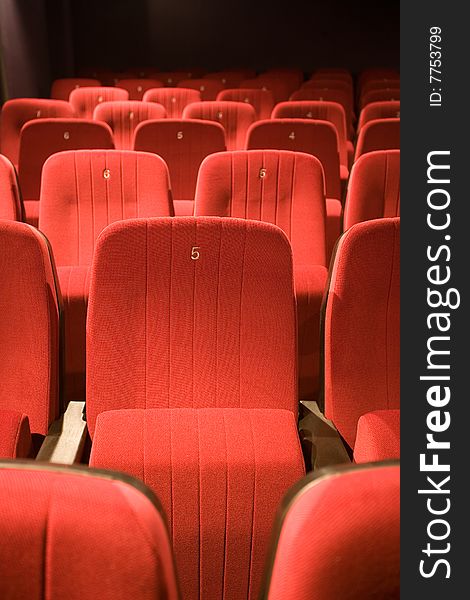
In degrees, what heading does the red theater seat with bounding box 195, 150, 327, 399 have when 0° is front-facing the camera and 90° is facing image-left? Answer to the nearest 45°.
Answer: approximately 0°

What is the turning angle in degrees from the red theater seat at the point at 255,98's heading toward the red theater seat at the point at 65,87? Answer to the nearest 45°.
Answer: approximately 135° to its right

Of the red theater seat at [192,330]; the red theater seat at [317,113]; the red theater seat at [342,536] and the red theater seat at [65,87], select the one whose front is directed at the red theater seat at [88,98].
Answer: the red theater seat at [65,87]

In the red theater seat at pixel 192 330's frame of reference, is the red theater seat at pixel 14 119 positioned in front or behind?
behind

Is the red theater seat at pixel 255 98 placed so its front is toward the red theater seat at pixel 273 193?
yes

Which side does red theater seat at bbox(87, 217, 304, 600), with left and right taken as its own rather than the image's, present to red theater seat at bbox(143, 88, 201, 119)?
back

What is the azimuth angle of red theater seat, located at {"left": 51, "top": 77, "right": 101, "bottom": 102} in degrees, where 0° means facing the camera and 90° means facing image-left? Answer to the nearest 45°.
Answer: approximately 0°
